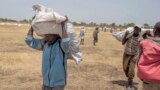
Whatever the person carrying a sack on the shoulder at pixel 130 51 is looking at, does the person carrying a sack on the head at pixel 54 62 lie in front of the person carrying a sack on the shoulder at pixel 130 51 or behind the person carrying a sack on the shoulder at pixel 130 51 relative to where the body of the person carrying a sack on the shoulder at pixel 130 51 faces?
in front

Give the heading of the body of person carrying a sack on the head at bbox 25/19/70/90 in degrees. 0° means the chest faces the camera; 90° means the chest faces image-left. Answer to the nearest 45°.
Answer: approximately 45°

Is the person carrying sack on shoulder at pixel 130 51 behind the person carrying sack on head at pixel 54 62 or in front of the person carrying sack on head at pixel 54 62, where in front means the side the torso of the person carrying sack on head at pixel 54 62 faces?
behind

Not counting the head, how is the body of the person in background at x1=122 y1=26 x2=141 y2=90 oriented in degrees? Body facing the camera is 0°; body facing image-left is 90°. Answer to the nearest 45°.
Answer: approximately 0°
